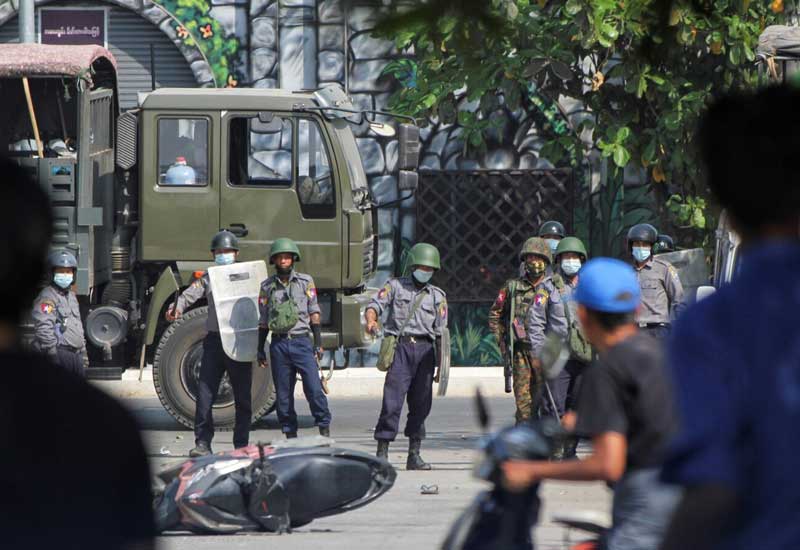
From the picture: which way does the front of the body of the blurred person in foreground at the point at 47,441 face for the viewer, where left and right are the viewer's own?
facing away from the viewer

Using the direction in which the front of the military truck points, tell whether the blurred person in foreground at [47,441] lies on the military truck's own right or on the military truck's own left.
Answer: on the military truck's own right

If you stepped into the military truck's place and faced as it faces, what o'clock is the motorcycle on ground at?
The motorcycle on ground is roughly at 3 o'clock from the military truck.

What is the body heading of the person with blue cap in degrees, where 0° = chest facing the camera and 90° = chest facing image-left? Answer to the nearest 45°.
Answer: approximately 135°

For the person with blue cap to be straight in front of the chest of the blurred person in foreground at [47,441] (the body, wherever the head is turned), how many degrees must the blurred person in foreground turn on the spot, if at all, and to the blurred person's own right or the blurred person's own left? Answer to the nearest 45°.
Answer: approximately 45° to the blurred person's own right

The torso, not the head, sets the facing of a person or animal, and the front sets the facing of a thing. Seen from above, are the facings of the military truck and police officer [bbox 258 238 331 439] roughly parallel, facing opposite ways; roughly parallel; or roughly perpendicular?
roughly perpendicular

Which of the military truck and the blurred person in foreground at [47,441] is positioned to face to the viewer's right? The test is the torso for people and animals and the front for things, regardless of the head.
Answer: the military truck

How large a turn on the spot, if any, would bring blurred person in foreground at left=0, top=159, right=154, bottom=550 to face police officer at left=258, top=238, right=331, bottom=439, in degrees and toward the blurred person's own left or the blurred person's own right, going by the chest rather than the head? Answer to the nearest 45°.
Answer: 0° — they already face them

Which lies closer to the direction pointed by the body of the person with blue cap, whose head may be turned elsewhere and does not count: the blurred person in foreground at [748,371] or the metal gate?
the metal gate

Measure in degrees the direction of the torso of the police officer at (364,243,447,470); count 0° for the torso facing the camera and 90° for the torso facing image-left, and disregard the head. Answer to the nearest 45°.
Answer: approximately 0°

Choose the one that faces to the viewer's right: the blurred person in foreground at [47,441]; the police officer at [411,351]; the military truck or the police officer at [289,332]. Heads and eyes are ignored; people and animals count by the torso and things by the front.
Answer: the military truck

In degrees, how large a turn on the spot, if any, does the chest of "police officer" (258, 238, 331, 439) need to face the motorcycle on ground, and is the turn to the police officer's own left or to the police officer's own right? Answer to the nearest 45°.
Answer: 0° — they already face it

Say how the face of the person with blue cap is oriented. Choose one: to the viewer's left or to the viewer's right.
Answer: to the viewer's left

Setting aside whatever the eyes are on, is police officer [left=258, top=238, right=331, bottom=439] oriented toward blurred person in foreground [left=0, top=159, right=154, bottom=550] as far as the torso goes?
yes

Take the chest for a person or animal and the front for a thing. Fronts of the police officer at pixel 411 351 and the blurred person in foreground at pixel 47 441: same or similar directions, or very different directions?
very different directions

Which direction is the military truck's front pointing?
to the viewer's right

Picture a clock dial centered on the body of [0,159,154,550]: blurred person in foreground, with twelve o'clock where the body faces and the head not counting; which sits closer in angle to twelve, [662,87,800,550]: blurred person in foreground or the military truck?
the military truck
